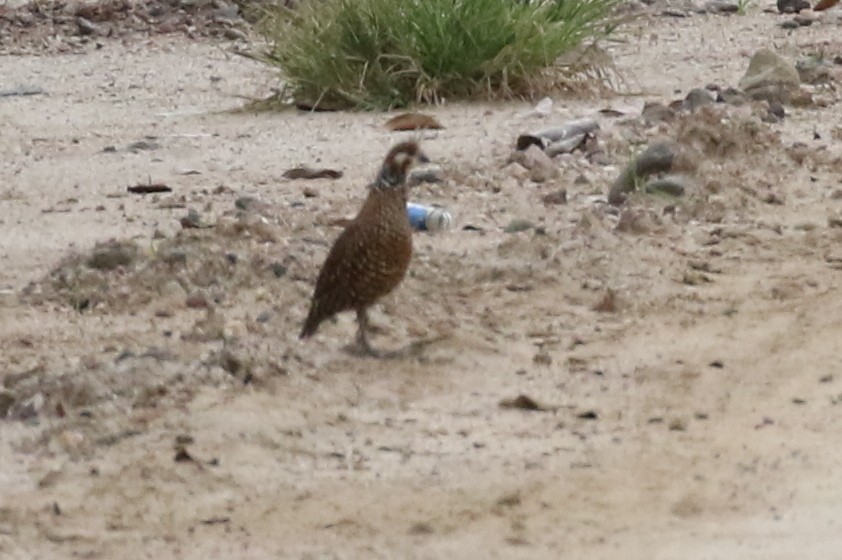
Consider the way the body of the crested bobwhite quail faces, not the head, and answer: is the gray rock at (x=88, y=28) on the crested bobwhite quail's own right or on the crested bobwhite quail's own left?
on the crested bobwhite quail's own left

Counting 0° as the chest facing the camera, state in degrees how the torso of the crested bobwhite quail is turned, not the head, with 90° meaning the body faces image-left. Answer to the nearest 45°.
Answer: approximately 270°

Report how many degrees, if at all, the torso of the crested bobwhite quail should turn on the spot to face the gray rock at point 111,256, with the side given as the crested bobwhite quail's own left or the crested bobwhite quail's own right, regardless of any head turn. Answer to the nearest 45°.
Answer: approximately 135° to the crested bobwhite quail's own left

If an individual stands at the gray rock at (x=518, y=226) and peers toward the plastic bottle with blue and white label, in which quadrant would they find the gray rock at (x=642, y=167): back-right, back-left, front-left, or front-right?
back-right

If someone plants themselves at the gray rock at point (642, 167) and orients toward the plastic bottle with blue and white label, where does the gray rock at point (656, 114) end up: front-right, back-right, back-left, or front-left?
back-right

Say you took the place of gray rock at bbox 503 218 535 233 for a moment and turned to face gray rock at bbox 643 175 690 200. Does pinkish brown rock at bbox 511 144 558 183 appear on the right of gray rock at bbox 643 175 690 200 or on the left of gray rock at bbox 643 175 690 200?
left
